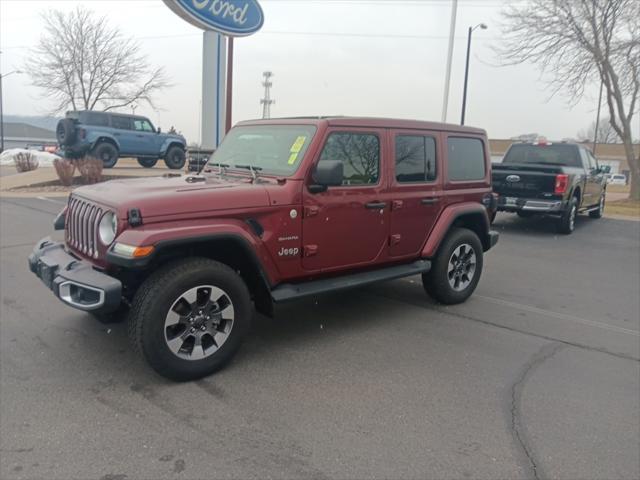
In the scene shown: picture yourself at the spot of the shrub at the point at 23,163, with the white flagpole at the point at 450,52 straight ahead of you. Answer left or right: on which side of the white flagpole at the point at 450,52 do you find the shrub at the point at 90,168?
right

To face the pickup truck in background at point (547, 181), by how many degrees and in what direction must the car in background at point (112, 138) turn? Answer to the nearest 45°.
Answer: approximately 90° to its right

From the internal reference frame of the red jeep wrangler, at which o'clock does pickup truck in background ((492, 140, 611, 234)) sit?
The pickup truck in background is roughly at 6 o'clock from the red jeep wrangler.

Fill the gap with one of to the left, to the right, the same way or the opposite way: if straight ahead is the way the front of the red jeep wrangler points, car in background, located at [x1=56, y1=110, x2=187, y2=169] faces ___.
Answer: the opposite way

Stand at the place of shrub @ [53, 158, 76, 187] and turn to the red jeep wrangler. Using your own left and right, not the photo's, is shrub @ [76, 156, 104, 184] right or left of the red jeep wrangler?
left

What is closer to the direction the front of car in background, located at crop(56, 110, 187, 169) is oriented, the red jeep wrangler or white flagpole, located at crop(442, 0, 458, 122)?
the white flagpole

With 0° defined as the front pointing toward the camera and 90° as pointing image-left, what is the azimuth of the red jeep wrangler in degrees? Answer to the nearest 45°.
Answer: approximately 45°

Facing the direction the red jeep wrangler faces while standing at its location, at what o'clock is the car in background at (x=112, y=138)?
The car in background is roughly at 4 o'clock from the red jeep wrangler.

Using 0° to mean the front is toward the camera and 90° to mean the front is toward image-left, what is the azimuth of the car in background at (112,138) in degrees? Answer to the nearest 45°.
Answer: approximately 225°
